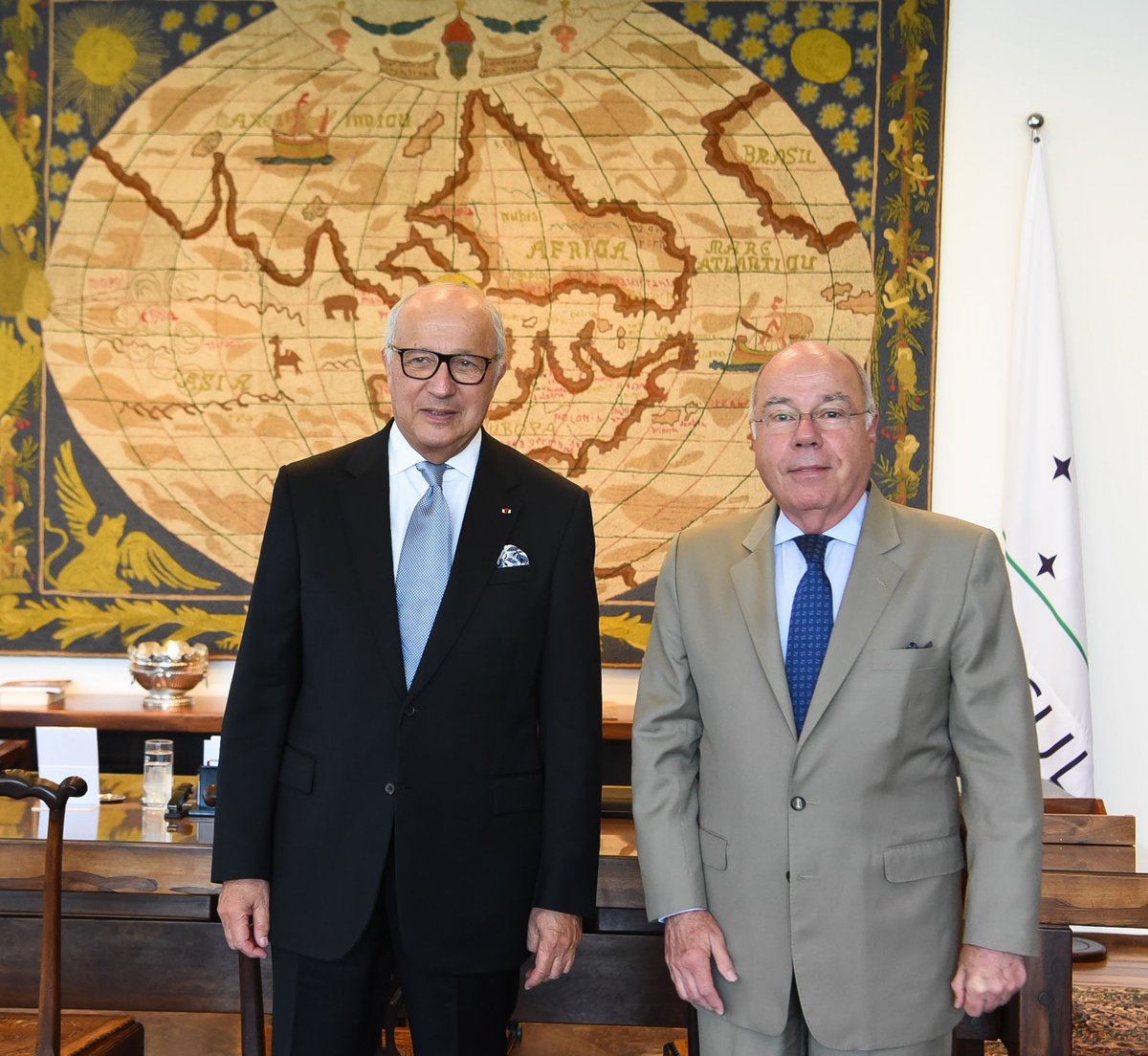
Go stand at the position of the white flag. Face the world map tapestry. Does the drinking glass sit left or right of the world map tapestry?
left

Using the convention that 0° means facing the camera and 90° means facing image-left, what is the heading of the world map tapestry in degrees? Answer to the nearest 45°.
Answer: approximately 0°

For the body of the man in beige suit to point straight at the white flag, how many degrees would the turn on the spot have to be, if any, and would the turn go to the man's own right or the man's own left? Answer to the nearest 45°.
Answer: approximately 180°

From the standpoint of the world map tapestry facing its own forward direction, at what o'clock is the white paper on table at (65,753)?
The white paper on table is roughly at 1 o'clock from the world map tapestry.

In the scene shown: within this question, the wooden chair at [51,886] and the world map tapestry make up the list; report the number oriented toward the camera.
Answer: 1

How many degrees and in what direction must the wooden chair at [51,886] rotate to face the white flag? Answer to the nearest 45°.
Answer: approximately 45° to its right

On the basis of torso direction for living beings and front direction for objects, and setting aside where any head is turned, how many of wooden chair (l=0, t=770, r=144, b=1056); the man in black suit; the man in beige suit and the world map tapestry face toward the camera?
3

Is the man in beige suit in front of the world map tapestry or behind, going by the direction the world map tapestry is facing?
in front

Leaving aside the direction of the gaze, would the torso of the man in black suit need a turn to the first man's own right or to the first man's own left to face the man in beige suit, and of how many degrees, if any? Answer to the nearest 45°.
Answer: approximately 90° to the first man's own left
